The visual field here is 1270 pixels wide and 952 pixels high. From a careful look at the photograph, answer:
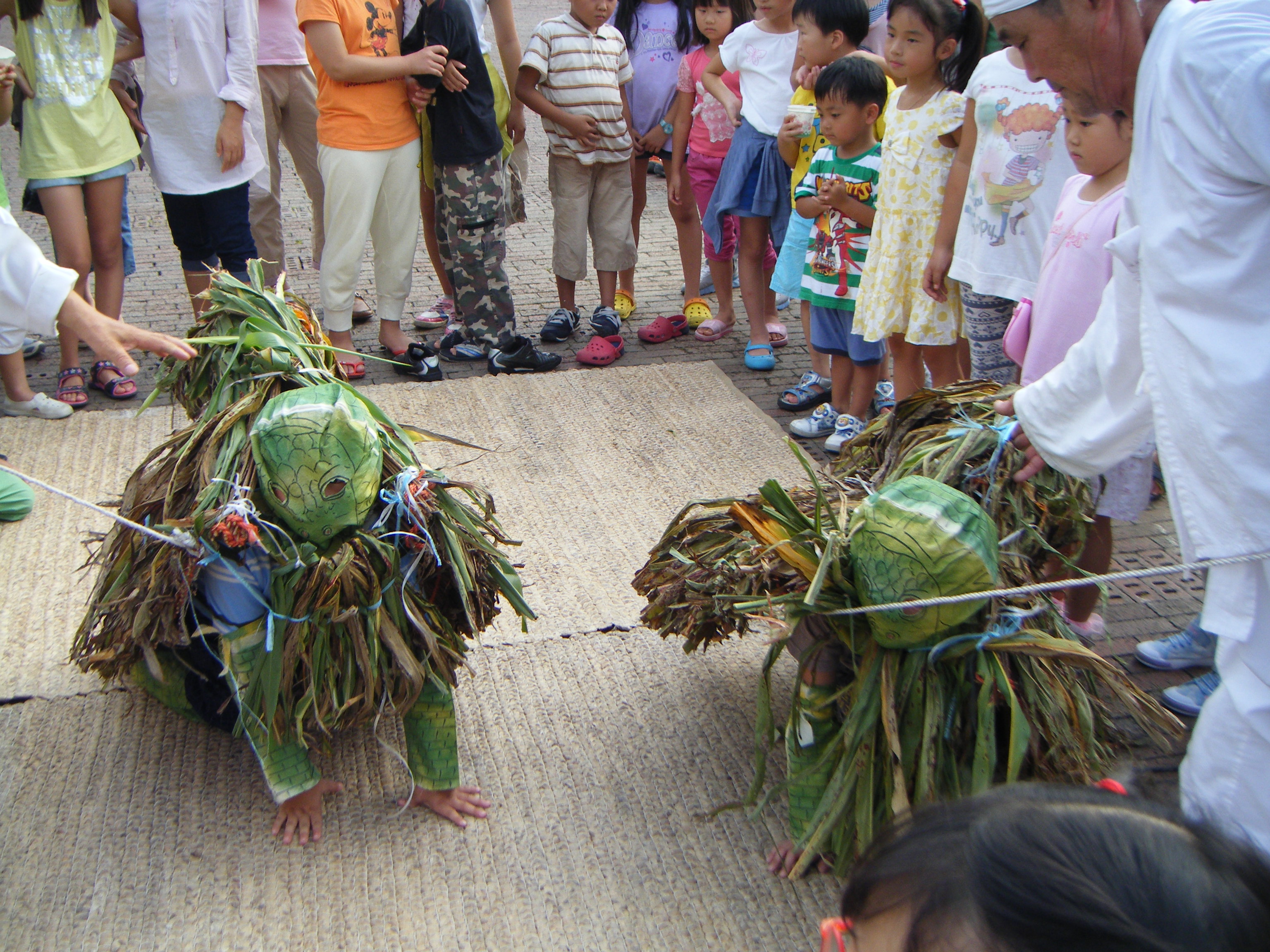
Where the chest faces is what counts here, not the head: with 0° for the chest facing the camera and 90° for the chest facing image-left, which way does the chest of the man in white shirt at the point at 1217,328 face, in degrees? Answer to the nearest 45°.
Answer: approximately 90°

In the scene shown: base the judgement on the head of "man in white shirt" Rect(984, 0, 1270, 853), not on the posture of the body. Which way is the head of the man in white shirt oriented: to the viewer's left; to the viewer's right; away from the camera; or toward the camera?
to the viewer's left

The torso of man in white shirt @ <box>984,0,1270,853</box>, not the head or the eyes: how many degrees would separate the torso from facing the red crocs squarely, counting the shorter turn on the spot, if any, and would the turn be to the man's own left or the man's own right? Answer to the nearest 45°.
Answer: approximately 45° to the man's own right
